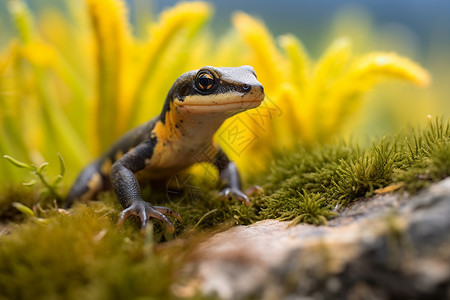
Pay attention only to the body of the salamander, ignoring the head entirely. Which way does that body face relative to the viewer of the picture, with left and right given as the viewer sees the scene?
facing the viewer and to the right of the viewer

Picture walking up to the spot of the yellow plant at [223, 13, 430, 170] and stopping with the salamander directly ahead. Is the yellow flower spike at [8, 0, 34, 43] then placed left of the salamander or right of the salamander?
right

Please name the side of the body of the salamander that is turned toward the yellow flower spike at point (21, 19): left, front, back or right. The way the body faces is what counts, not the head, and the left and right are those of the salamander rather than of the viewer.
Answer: back

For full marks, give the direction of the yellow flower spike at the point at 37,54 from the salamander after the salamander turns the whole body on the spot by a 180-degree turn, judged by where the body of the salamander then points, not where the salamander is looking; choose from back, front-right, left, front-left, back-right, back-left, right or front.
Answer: front

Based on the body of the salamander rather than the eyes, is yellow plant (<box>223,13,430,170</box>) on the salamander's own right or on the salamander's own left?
on the salamander's own left
